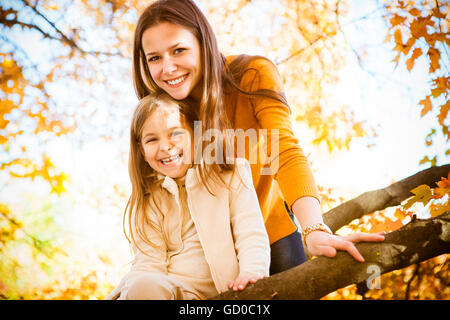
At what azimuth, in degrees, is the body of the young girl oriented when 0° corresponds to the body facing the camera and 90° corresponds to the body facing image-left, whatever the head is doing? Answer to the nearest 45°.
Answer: approximately 45°

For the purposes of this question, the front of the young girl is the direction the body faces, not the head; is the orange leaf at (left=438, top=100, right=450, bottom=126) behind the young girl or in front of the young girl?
behind

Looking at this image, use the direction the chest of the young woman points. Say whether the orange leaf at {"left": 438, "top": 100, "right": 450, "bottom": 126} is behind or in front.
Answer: behind

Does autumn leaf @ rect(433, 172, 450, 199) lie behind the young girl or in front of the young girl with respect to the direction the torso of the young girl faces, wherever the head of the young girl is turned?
behind

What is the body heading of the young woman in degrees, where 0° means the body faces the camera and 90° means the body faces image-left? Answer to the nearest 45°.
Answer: approximately 45°

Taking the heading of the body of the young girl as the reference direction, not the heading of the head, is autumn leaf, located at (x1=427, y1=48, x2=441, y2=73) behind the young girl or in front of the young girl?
behind
